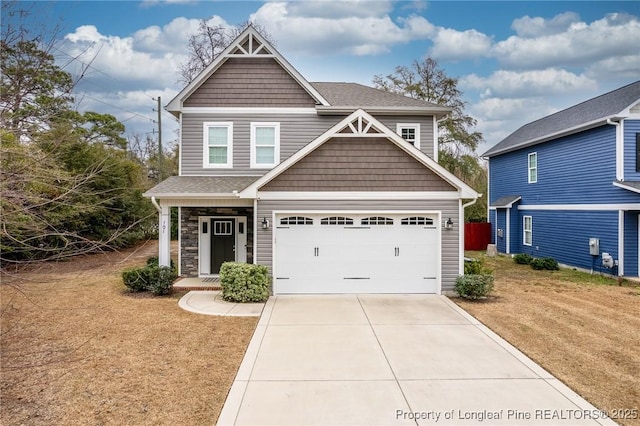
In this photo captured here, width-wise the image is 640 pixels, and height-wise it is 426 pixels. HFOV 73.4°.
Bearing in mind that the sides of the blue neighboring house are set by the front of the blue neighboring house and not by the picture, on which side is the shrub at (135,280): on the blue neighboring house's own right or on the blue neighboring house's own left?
on the blue neighboring house's own right

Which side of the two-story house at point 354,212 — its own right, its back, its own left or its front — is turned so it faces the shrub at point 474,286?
left

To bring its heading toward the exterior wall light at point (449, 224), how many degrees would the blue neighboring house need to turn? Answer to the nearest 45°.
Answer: approximately 90° to its right

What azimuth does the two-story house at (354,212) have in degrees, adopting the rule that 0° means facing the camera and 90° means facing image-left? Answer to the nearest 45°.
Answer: approximately 0°

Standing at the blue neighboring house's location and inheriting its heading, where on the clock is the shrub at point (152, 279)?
The shrub is roughly at 3 o'clock from the blue neighboring house.

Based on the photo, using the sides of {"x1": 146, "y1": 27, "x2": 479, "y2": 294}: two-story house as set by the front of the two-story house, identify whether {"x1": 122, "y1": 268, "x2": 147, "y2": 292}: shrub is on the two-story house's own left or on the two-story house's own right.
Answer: on the two-story house's own right

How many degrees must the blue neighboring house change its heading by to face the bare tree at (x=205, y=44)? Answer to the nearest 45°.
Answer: approximately 135° to its right

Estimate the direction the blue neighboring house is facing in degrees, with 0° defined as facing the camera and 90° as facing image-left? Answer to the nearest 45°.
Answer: approximately 315°

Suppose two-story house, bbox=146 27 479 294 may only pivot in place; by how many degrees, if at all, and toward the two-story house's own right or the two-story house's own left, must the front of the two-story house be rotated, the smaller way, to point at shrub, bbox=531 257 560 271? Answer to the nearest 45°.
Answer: approximately 135° to the two-story house's own left

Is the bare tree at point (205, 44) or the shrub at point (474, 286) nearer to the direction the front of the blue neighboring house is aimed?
the shrub
